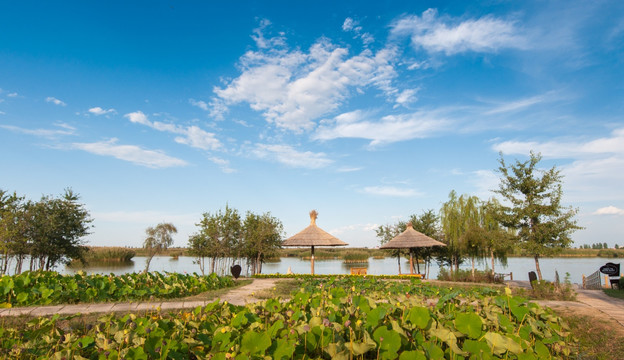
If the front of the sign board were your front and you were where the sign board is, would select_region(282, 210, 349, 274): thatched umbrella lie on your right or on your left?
on your right

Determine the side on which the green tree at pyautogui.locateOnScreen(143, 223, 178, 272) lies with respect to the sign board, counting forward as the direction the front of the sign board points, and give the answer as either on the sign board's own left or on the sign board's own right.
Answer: on the sign board's own right

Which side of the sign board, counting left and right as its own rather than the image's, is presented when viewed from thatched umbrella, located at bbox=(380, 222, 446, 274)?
right

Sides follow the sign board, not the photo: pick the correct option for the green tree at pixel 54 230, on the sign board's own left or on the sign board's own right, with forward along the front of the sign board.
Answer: on the sign board's own right

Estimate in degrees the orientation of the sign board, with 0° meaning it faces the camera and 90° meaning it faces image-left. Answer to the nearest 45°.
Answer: approximately 0°

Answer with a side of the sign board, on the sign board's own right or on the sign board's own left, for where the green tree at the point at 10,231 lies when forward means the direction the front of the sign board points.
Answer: on the sign board's own right

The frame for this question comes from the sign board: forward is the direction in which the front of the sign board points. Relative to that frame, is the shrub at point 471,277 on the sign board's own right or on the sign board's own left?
on the sign board's own right
